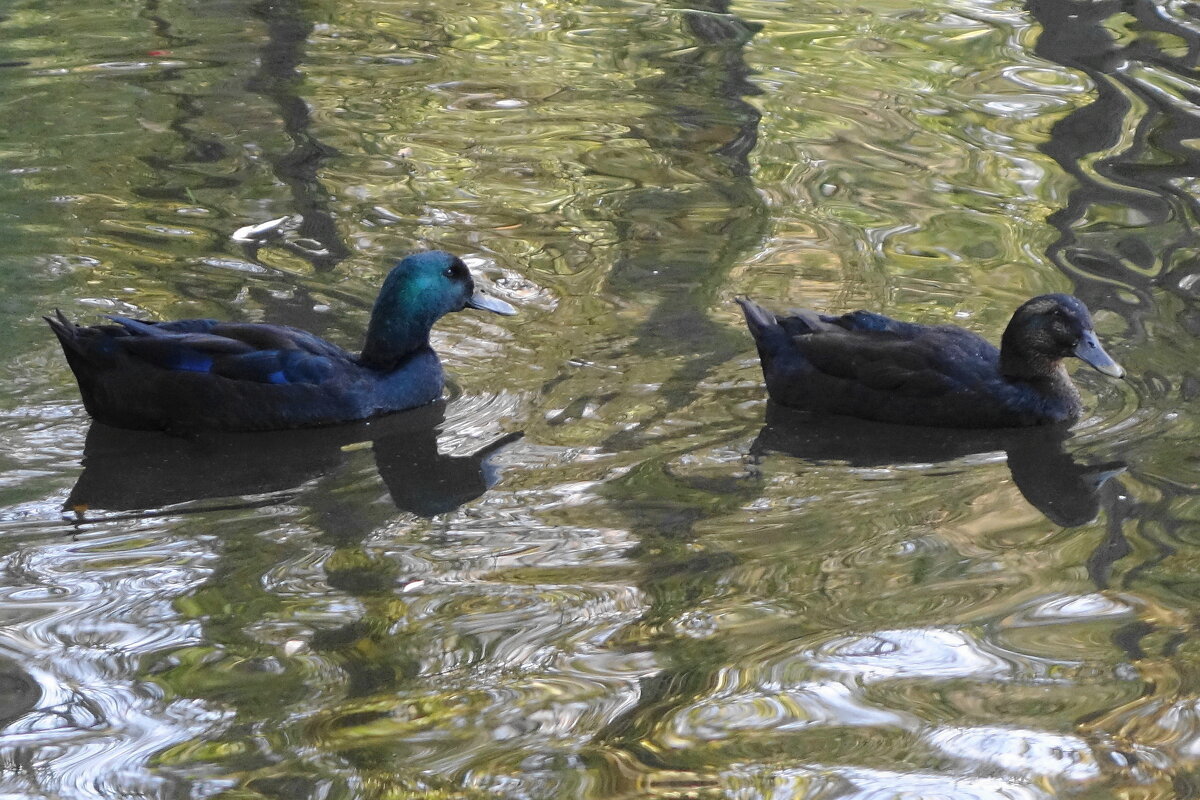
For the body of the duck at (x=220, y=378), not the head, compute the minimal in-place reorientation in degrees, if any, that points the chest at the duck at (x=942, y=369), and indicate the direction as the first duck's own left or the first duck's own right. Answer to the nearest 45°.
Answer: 0° — it already faces it

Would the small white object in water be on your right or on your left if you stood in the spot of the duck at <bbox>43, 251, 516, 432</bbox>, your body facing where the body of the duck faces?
on your left

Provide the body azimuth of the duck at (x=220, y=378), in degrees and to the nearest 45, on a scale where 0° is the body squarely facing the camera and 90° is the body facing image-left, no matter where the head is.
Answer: approximately 270°

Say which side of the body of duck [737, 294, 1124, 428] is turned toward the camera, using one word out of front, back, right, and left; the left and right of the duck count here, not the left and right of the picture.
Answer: right

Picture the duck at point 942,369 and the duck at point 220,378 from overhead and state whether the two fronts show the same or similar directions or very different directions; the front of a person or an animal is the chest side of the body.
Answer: same or similar directions

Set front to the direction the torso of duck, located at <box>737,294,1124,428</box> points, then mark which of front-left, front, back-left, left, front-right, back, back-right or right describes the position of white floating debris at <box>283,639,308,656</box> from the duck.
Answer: back-right

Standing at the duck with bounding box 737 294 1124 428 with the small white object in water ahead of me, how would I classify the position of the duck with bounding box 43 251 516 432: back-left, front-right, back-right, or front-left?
front-left

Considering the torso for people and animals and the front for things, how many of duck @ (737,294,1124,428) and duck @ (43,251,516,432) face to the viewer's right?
2

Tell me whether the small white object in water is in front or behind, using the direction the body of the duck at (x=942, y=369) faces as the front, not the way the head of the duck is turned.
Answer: behind

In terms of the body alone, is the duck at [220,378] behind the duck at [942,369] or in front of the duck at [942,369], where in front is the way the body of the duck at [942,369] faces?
behind
